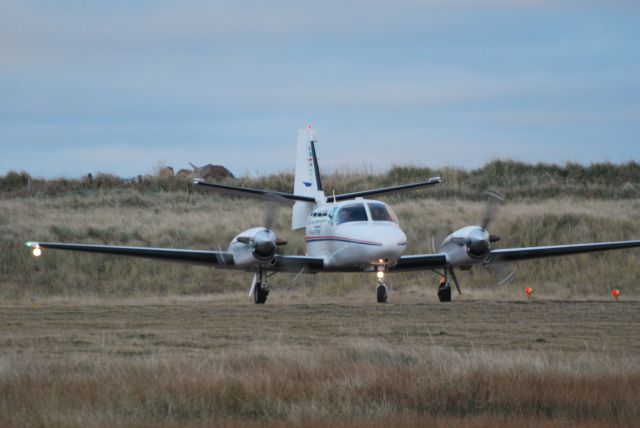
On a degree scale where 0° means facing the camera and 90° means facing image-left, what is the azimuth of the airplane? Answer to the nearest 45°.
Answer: approximately 0°
